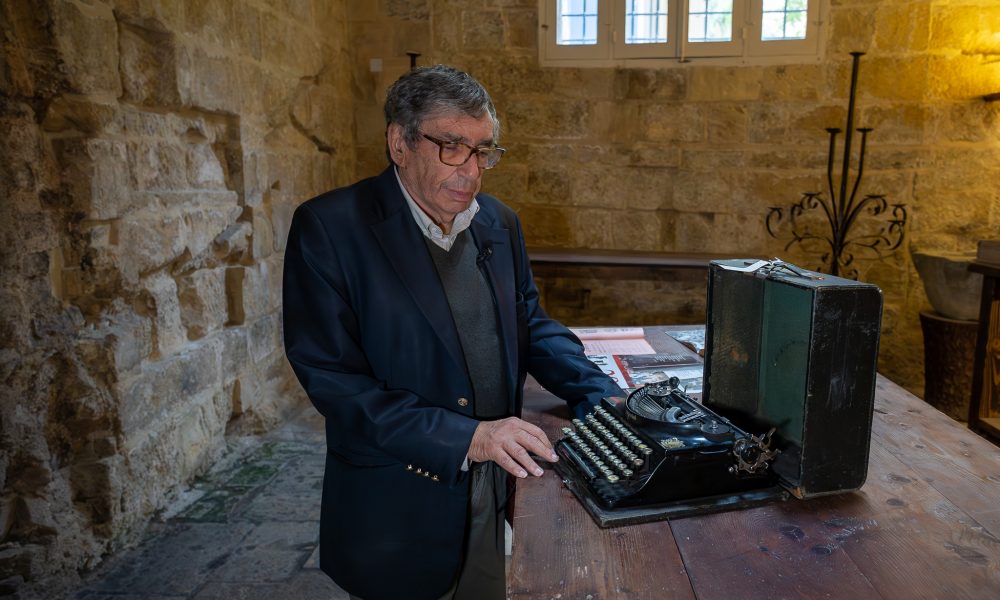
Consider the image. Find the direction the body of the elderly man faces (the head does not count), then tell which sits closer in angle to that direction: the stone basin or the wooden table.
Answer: the wooden table

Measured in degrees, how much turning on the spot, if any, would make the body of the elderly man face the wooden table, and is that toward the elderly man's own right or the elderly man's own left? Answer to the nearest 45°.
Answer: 0° — they already face it

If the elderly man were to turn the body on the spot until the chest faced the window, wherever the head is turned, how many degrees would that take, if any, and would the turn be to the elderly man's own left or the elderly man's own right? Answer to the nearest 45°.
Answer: approximately 90° to the elderly man's own left

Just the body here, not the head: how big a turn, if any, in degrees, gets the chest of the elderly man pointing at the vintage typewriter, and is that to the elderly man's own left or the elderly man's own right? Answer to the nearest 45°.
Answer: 0° — they already face it

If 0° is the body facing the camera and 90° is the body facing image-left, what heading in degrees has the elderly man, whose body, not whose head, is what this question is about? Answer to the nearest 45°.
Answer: approximately 315°

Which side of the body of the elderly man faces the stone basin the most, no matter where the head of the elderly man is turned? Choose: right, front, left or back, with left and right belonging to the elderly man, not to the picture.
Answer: left
